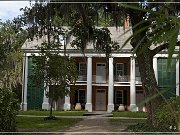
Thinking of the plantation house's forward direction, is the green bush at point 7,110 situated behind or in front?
in front

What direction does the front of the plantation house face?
toward the camera
